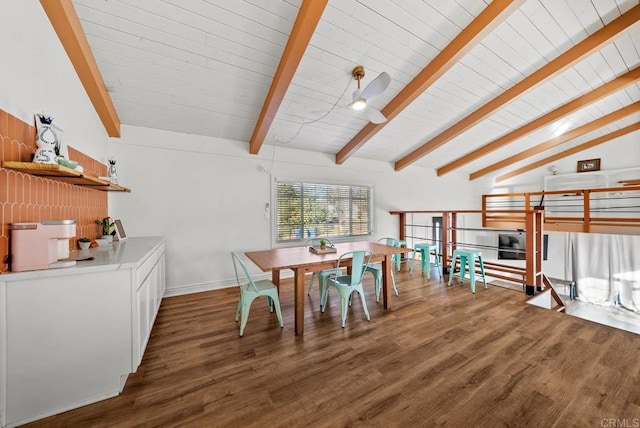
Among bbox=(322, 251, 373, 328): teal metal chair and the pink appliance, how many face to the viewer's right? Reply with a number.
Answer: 1

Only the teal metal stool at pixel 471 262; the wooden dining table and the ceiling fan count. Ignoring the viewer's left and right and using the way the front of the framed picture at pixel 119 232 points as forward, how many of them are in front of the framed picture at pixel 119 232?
3

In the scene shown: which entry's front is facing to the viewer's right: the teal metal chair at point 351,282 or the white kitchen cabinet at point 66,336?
the white kitchen cabinet

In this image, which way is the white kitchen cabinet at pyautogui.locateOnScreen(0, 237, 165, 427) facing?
to the viewer's right

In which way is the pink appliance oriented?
to the viewer's right

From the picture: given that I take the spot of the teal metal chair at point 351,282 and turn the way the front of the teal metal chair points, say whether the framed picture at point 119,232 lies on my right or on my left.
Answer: on my left

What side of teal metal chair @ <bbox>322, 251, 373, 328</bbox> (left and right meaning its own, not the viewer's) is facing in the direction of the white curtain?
right

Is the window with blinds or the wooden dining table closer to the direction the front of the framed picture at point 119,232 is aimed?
the wooden dining table

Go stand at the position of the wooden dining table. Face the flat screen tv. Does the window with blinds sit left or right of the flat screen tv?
left

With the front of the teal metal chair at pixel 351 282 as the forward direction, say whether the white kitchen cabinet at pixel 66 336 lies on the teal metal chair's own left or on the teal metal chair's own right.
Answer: on the teal metal chair's own left

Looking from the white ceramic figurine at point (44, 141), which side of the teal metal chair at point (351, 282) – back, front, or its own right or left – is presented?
left
